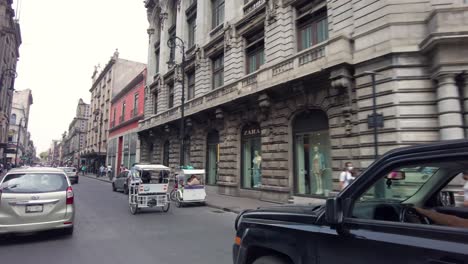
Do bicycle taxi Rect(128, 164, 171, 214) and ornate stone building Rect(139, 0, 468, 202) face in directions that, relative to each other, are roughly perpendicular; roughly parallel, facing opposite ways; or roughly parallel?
roughly perpendicular

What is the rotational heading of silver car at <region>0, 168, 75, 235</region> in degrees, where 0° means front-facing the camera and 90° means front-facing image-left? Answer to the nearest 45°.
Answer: approximately 180°

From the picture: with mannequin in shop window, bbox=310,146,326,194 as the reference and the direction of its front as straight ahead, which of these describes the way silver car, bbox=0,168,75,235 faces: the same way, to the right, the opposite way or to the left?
to the right

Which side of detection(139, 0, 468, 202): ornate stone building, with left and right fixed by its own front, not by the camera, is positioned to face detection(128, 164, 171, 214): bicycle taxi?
front

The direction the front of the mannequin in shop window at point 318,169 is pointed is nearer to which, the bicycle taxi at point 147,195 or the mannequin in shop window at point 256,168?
the bicycle taxi

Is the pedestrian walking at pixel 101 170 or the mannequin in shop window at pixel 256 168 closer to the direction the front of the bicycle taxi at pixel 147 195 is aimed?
the pedestrian walking

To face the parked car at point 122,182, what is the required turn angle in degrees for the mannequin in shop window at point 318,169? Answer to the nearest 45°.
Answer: approximately 45° to its right

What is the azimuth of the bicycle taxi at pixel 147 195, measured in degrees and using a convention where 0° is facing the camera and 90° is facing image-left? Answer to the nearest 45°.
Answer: approximately 180°

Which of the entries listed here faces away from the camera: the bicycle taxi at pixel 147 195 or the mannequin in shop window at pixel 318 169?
the bicycle taxi

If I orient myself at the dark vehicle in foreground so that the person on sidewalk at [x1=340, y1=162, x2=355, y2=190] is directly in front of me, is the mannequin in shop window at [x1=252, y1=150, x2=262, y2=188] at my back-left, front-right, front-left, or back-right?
front-left

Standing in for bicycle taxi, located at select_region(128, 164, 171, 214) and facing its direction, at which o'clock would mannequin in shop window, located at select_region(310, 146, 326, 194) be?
The mannequin in shop window is roughly at 3 o'clock from the bicycle taxi.

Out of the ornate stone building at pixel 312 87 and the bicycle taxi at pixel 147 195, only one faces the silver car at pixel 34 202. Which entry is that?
the ornate stone building

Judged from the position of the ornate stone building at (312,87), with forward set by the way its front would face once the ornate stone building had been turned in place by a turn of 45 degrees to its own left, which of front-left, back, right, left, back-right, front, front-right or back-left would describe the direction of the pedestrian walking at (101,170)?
back-right

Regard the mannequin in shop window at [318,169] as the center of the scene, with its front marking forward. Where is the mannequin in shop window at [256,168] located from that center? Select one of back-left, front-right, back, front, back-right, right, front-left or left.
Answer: right

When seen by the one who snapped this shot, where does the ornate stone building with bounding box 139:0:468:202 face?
facing the viewer and to the left of the viewer

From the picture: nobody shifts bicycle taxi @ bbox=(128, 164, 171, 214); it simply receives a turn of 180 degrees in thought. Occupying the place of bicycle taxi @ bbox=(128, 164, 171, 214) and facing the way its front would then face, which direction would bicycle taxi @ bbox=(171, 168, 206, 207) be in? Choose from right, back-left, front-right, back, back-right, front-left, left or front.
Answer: back-left

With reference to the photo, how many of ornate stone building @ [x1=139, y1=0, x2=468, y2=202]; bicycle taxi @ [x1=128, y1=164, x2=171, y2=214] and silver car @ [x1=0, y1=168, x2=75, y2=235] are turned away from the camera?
2

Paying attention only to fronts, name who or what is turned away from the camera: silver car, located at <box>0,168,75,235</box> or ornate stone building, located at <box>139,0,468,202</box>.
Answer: the silver car

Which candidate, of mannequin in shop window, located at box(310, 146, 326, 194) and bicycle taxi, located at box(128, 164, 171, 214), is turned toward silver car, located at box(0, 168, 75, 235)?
the mannequin in shop window

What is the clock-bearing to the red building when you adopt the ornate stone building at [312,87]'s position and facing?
The red building is roughly at 3 o'clock from the ornate stone building.

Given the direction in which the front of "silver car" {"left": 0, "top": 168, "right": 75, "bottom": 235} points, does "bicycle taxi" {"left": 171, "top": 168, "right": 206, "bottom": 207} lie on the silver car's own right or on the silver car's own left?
on the silver car's own right
